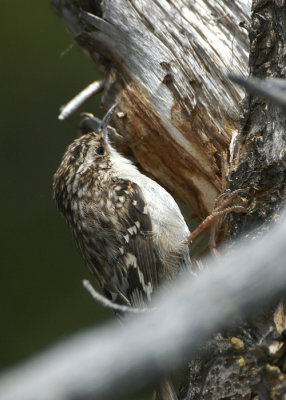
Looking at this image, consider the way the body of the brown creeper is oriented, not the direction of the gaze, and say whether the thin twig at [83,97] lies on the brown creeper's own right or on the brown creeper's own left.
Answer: on the brown creeper's own left
